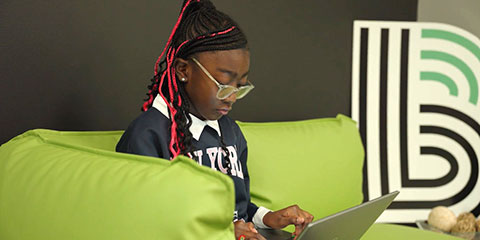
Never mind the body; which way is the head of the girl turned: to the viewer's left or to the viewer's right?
to the viewer's right

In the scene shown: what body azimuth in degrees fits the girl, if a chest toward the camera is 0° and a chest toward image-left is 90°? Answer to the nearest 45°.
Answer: approximately 315°
